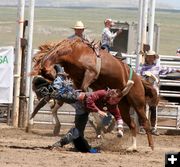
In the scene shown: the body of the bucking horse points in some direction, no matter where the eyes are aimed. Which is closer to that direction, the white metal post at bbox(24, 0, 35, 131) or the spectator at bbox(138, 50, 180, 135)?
the white metal post

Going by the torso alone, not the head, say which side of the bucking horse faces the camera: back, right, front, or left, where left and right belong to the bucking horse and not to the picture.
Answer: left

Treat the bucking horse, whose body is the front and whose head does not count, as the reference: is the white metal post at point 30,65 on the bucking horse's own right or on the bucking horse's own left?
on the bucking horse's own right

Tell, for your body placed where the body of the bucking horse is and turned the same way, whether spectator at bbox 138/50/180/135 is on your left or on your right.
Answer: on your right
